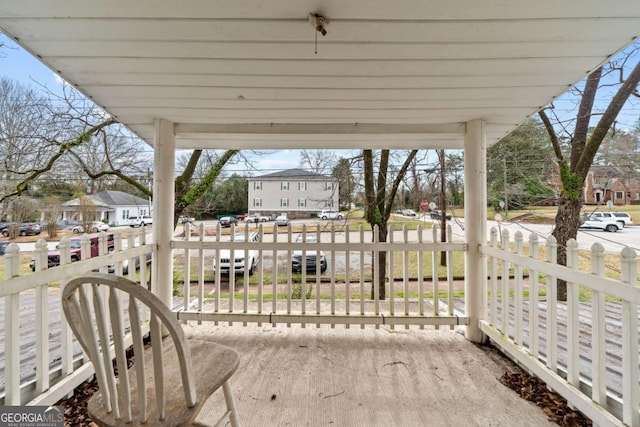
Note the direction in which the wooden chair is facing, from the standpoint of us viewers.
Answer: facing away from the viewer and to the right of the viewer

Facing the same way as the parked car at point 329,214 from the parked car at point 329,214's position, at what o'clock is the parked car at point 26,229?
the parked car at point 26,229 is roughly at 5 o'clock from the parked car at point 329,214.

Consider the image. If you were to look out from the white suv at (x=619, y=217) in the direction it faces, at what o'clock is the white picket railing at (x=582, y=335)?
The white picket railing is roughly at 9 o'clock from the white suv.

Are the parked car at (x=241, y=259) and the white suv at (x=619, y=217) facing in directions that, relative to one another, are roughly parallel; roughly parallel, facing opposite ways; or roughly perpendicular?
roughly perpendicular

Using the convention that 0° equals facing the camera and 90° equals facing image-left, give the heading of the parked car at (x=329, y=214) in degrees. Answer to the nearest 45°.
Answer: approximately 270°

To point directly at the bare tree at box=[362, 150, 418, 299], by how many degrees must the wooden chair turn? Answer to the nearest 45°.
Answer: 0° — it already faces it

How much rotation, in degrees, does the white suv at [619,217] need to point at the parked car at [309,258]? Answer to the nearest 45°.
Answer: approximately 45° to its left
